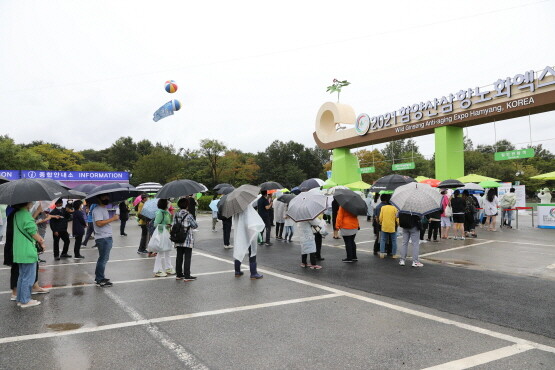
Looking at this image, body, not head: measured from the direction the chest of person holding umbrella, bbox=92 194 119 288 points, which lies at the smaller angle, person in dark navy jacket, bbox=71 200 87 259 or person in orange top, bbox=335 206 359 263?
the person in orange top

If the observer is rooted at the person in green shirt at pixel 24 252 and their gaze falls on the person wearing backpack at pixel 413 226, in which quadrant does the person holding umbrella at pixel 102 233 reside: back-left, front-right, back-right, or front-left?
front-left

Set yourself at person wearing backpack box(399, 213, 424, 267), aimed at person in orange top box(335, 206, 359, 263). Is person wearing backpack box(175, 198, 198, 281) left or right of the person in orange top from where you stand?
left

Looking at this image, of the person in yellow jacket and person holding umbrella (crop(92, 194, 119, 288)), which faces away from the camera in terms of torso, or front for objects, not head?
the person in yellow jacket

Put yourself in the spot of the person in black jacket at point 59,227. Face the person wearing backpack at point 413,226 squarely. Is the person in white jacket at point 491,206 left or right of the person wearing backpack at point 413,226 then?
left

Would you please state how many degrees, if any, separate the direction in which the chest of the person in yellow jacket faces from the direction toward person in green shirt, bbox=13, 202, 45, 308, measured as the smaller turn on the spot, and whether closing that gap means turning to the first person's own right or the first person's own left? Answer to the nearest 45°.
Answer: approximately 135° to the first person's own left

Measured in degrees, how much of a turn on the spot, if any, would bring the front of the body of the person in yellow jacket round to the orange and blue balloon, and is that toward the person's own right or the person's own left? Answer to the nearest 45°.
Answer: approximately 45° to the person's own left

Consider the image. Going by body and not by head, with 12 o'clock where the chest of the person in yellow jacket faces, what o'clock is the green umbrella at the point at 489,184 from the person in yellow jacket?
The green umbrella is roughly at 1 o'clock from the person in yellow jacket.

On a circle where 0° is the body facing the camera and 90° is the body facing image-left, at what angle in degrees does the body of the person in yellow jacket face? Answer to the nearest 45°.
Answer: approximately 180°
